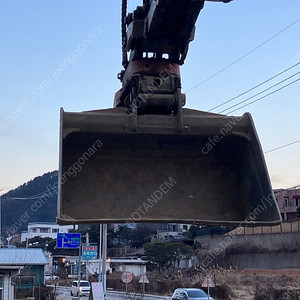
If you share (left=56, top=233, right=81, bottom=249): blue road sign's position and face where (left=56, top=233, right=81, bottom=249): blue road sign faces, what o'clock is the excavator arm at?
The excavator arm is roughly at 12 o'clock from the blue road sign.

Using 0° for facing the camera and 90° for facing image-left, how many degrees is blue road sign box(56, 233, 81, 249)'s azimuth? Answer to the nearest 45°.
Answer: approximately 0°
